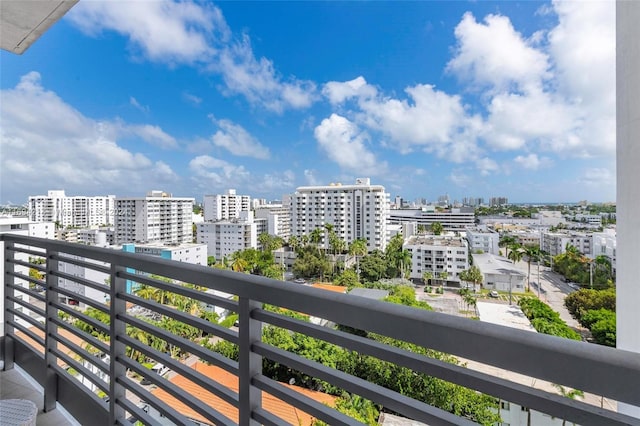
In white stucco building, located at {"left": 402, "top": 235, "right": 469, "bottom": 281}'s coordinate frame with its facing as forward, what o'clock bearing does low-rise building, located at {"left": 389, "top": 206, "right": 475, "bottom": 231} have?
The low-rise building is roughly at 6 o'clock from the white stucco building.

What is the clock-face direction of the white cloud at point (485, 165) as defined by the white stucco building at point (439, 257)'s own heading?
The white cloud is roughly at 7 o'clock from the white stucco building.

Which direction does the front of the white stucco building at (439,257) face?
toward the camera

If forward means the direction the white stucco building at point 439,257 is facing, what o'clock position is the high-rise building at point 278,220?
The high-rise building is roughly at 4 o'clock from the white stucco building.

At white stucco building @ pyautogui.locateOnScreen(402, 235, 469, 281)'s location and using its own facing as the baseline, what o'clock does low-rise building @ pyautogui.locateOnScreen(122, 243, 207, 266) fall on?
The low-rise building is roughly at 2 o'clock from the white stucco building.

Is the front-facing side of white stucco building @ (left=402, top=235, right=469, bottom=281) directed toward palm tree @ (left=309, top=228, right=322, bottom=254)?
no

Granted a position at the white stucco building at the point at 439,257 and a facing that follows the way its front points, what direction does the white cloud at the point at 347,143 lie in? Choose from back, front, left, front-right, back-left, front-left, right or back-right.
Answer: back-right

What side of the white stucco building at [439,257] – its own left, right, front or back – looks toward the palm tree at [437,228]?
back

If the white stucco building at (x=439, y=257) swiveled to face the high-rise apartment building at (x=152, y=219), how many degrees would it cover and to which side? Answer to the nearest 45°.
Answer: approximately 90° to its right
